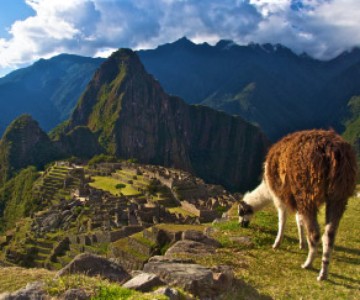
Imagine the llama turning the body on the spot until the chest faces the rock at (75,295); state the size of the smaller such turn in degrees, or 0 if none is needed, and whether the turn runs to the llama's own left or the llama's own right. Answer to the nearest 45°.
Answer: approximately 90° to the llama's own left

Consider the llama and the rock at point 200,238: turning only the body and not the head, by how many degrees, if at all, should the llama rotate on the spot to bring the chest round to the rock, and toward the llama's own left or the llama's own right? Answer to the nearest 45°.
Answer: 0° — it already faces it

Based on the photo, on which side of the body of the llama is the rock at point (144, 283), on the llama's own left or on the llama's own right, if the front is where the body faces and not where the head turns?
on the llama's own left

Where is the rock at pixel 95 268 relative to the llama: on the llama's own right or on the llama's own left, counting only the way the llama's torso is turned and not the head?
on the llama's own left

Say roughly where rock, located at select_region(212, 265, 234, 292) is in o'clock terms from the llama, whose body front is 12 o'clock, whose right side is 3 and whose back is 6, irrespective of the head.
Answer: The rock is roughly at 9 o'clock from the llama.

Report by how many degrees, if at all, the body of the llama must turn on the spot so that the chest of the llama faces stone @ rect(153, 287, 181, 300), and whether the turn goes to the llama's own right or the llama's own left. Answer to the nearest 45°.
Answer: approximately 90° to the llama's own left

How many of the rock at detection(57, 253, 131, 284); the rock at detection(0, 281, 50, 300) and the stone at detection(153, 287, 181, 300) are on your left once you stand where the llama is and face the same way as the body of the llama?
3

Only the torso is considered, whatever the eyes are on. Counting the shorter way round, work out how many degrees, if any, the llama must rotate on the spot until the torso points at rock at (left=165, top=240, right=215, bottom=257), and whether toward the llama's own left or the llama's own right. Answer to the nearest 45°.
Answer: approximately 45° to the llama's own left

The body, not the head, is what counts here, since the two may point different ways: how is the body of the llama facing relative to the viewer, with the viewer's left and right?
facing away from the viewer and to the left of the viewer

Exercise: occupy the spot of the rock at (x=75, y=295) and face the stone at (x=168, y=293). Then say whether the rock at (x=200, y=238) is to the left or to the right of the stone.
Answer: left
